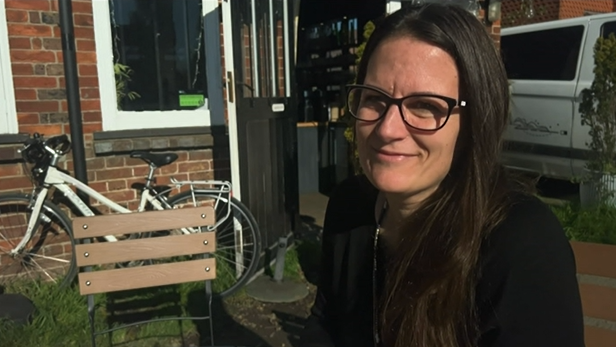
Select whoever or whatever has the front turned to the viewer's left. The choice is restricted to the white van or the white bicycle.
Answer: the white bicycle

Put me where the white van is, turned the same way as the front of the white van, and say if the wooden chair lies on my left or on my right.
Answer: on my right

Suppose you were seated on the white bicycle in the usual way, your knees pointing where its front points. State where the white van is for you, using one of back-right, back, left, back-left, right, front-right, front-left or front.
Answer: back

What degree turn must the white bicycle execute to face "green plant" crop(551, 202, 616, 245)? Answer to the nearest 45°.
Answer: approximately 180°

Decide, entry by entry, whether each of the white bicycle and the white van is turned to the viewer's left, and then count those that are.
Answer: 1

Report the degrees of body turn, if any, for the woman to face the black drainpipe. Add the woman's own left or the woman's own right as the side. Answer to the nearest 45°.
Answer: approximately 90° to the woman's own right

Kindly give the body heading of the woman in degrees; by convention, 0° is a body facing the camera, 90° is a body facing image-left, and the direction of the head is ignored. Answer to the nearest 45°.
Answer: approximately 45°

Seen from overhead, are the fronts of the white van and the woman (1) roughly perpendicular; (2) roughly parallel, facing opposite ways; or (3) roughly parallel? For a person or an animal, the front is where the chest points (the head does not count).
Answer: roughly perpendicular

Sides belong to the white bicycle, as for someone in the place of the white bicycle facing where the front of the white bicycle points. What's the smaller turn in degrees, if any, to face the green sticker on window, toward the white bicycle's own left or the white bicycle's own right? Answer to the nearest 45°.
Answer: approximately 135° to the white bicycle's own right

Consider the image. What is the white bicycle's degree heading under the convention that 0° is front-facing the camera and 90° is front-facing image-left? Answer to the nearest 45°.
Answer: approximately 90°
